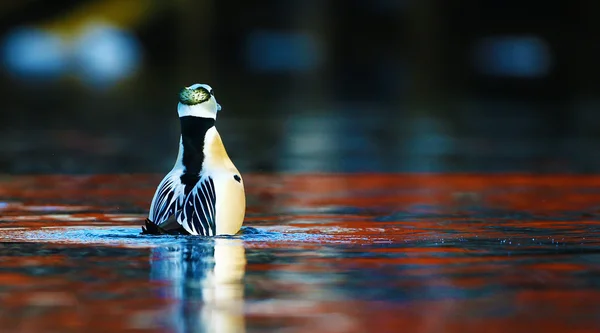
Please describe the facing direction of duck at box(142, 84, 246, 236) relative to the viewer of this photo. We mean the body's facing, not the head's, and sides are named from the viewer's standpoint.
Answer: facing away from the viewer and to the right of the viewer
